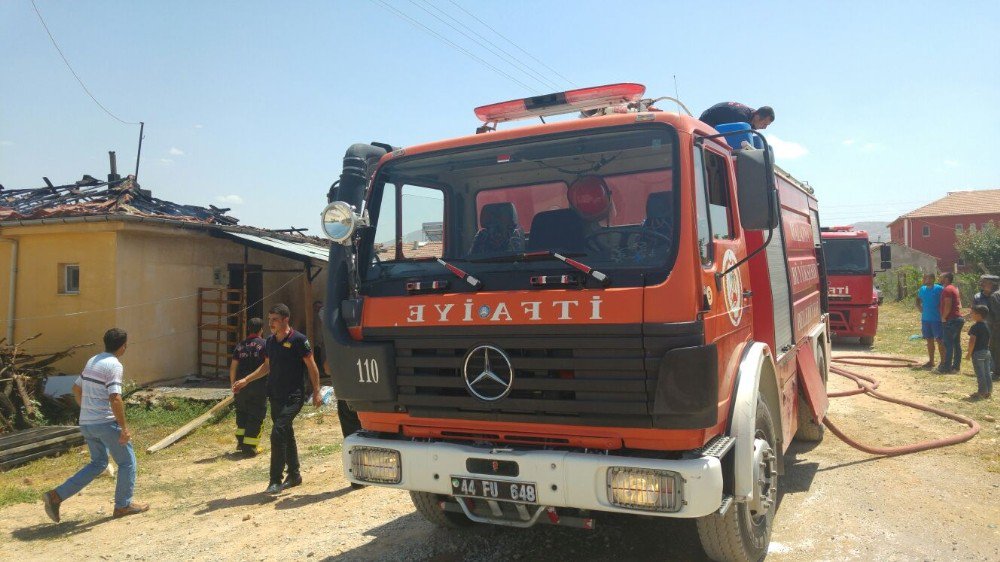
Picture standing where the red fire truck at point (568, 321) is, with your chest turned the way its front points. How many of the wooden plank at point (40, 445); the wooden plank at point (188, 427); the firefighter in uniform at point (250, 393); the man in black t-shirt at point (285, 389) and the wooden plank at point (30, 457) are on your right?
5

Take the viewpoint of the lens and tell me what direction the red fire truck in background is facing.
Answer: facing the viewer

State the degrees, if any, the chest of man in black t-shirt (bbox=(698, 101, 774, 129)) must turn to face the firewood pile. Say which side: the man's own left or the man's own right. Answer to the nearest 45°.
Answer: approximately 180°

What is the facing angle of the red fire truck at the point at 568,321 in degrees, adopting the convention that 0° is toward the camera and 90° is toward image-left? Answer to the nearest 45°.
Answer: approximately 45°

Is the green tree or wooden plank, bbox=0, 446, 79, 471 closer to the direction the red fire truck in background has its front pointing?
the wooden plank

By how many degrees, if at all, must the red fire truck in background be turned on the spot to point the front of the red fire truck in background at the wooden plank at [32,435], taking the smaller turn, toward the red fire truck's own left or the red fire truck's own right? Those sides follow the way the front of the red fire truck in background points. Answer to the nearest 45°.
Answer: approximately 45° to the red fire truck's own right

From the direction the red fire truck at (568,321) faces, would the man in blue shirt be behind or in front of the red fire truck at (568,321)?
behind

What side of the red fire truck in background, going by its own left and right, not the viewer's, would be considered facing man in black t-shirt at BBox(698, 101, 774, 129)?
front

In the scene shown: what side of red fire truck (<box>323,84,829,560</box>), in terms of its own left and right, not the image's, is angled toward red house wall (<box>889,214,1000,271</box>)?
back

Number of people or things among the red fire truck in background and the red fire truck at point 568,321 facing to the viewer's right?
0

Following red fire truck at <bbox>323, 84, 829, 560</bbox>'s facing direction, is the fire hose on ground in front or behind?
behind

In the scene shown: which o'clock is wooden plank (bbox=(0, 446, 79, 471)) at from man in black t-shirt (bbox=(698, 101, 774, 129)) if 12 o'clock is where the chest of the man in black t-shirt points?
The wooden plank is roughly at 6 o'clock from the man in black t-shirt.

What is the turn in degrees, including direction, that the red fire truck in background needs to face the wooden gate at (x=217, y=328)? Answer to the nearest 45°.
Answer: approximately 45° to its right

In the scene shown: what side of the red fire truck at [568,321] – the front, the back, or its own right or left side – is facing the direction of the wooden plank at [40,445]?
right

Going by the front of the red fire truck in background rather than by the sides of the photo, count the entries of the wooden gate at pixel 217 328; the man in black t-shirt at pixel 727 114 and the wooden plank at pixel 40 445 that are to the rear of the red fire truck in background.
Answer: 0

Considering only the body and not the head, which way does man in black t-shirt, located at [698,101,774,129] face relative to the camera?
to the viewer's right

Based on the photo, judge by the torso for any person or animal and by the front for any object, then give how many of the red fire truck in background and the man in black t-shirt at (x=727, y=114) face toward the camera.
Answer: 1

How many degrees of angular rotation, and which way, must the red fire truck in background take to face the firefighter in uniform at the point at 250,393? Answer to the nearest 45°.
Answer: approximately 45° to its right

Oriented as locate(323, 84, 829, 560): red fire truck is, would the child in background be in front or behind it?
behind

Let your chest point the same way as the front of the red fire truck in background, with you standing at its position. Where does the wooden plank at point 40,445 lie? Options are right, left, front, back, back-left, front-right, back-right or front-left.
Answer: front-right

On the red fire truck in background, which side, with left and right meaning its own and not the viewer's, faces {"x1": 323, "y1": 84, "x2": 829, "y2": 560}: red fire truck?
front
